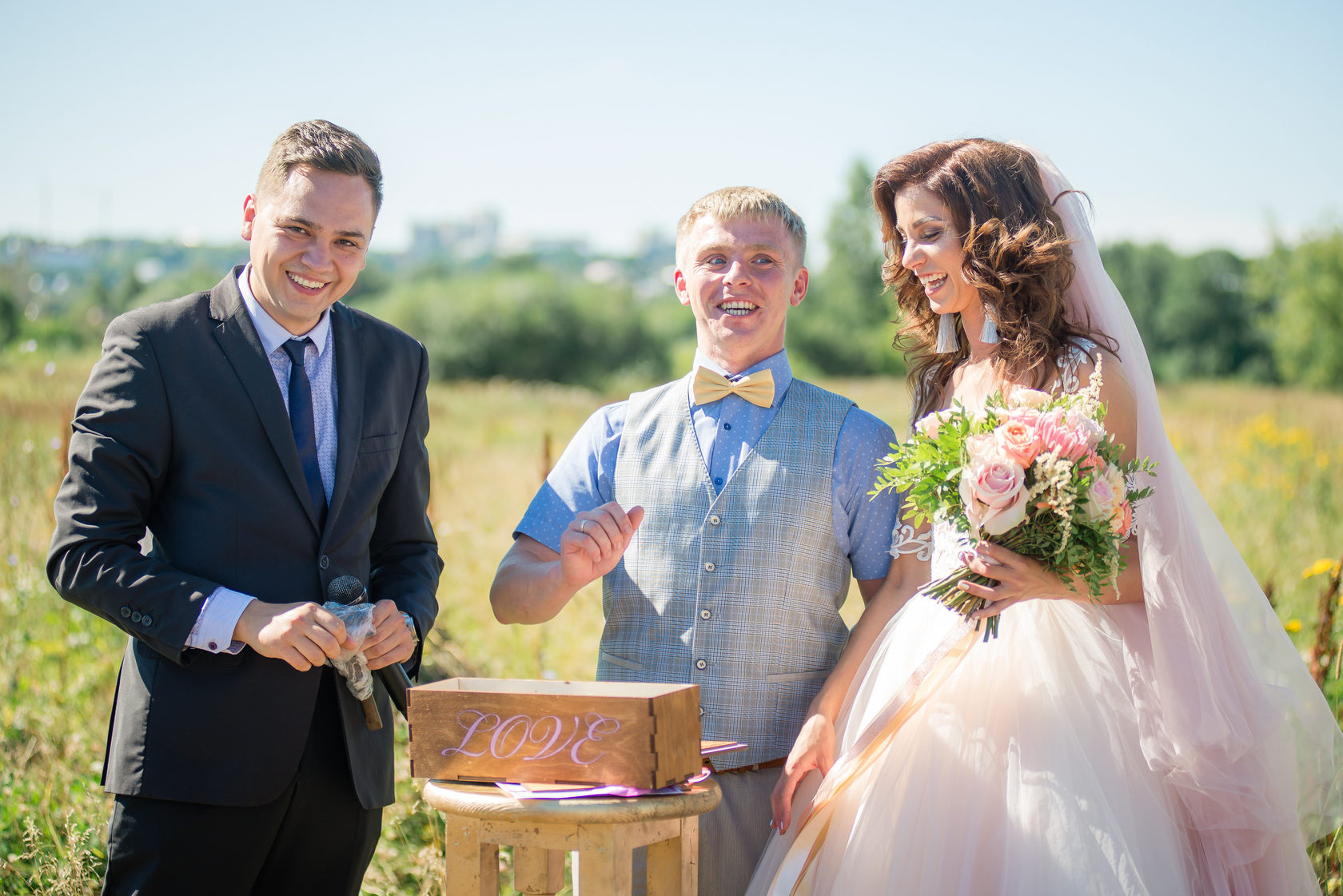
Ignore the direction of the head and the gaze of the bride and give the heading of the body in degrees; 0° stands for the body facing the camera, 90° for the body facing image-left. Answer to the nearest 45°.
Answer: approximately 45°

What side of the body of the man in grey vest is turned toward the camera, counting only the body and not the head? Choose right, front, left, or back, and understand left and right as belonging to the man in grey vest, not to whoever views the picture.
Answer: front

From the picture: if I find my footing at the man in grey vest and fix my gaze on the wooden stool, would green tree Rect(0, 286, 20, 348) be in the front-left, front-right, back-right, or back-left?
back-right

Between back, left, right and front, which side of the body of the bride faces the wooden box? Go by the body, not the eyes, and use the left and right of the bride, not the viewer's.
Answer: front

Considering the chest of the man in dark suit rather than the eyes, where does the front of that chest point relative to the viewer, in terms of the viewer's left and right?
facing the viewer and to the right of the viewer

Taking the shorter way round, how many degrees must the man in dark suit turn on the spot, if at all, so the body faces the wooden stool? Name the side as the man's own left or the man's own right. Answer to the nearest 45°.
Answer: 0° — they already face it

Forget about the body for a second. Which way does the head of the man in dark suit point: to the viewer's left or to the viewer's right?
to the viewer's right

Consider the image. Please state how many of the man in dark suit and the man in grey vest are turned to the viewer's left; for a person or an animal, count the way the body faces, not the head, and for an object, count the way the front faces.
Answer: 0

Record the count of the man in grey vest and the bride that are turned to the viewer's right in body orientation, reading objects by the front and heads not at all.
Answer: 0
